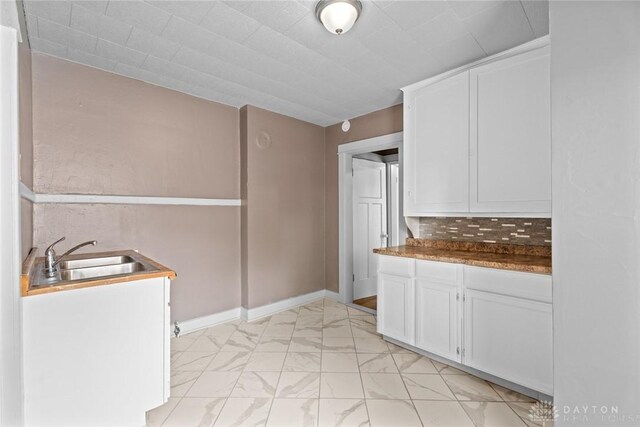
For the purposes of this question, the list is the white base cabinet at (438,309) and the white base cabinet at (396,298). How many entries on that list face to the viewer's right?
0

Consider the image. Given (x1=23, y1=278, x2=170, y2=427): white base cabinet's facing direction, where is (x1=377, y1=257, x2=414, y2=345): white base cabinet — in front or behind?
in front

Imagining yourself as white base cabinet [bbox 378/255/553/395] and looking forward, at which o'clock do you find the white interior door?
The white interior door is roughly at 3 o'clock from the white base cabinet.

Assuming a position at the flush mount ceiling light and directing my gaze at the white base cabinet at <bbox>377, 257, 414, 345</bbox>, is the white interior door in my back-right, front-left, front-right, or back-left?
front-left

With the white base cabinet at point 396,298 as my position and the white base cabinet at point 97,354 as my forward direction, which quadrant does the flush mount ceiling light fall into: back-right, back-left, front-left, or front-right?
front-left

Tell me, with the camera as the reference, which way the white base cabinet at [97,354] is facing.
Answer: facing to the right of the viewer

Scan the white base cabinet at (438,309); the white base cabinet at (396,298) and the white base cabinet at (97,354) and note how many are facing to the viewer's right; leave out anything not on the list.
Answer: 1

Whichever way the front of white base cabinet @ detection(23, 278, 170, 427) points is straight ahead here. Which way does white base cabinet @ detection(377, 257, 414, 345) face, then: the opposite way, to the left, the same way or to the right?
the opposite way

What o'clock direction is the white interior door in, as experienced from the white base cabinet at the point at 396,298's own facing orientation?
The white interior door is roughly at 4 o'clock from the white base cabinet.

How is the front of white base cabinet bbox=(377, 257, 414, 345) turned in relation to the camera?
facing the viewer and to the left of the viewer
